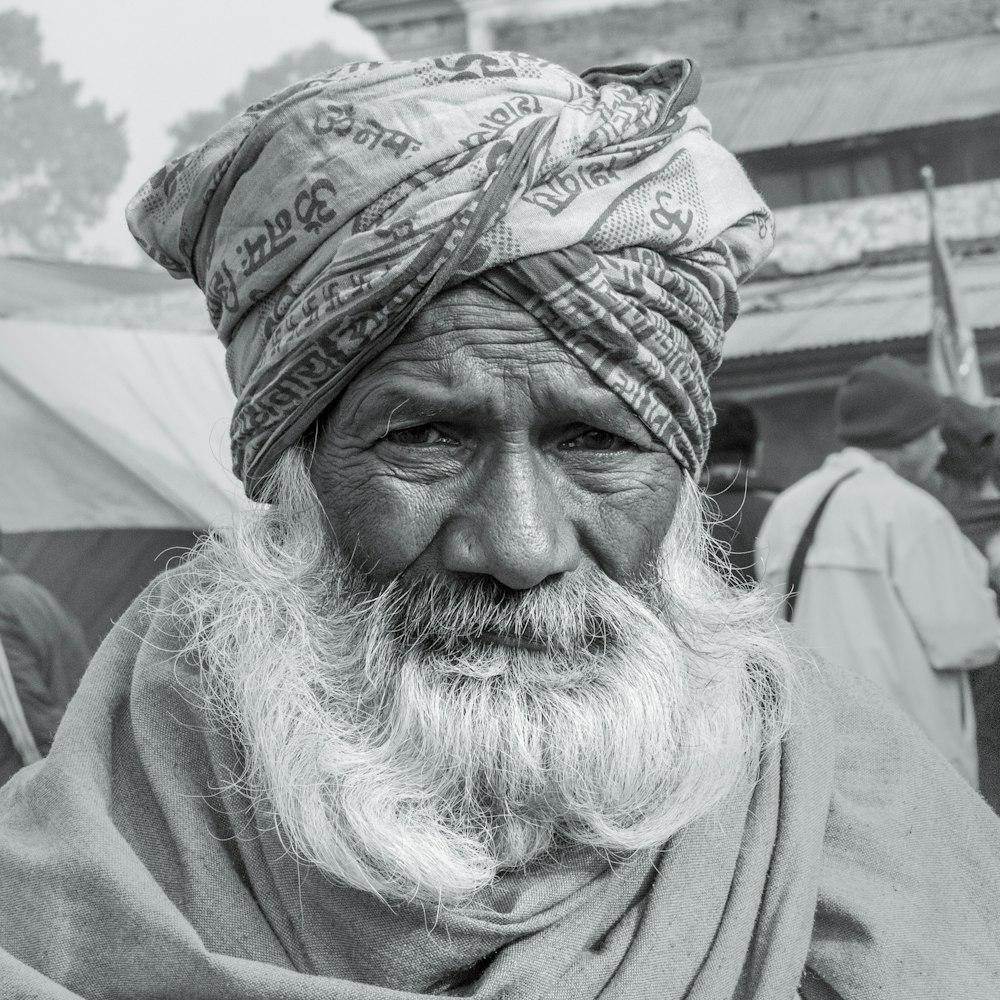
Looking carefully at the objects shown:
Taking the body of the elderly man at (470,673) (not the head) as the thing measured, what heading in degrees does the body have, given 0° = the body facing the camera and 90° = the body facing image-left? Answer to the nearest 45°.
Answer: approximately 0°

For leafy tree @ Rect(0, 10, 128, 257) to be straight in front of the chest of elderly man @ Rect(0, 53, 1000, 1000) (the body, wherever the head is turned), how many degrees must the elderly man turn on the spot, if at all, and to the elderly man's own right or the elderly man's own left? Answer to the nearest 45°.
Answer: approximately 180°

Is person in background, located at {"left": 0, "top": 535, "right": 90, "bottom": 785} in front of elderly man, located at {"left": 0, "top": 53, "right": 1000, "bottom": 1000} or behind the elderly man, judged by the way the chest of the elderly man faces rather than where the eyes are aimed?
behind

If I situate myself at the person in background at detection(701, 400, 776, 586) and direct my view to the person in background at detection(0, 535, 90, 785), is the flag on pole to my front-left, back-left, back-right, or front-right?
back-right

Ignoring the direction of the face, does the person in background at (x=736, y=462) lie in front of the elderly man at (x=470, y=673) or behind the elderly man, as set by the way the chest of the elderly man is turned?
behind

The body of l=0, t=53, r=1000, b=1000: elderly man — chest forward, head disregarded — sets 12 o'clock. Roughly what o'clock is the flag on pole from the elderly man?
The flag on pole is roughly at 7 o'clock from the elderly man.

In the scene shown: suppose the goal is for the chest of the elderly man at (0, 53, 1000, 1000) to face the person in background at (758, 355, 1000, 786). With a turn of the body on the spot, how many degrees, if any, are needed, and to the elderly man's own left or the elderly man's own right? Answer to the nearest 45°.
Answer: approximately 135° to the elderly man's own left
